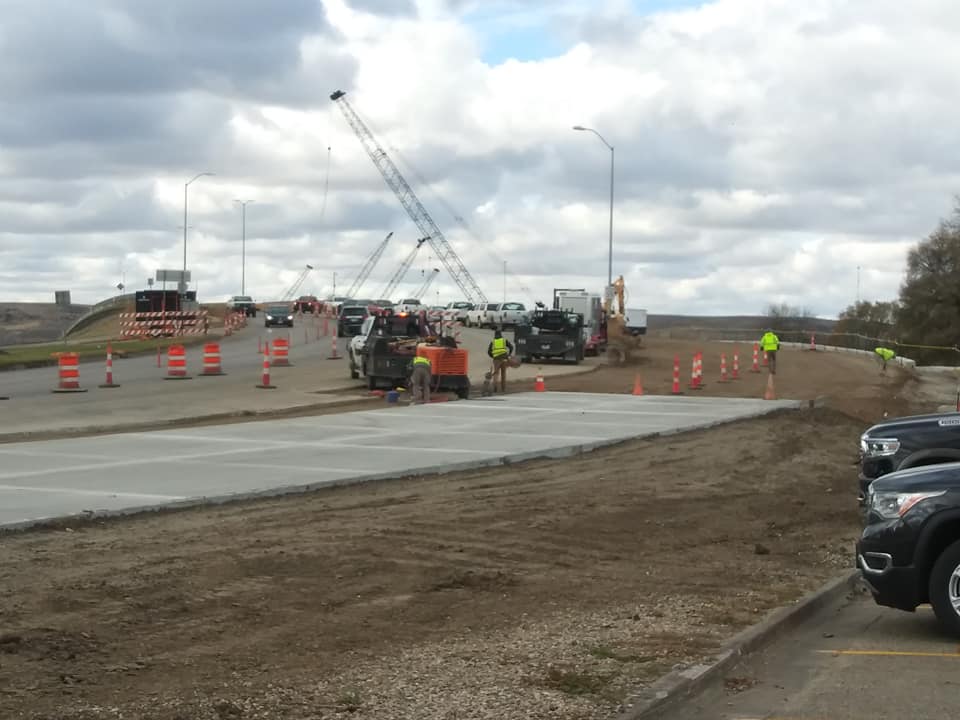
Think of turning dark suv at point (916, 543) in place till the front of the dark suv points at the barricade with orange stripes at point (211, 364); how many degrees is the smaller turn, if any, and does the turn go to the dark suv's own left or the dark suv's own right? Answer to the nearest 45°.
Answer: approximately 45° to the dark suv's own right

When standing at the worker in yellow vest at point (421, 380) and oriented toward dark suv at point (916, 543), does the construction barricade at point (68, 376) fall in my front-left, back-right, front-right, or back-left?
back-right

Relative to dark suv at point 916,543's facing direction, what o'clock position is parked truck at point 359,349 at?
The parked truck is roughly at 2 o'clock from the dark suv.

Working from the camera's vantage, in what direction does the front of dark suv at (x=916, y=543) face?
facing to the left of the viewer

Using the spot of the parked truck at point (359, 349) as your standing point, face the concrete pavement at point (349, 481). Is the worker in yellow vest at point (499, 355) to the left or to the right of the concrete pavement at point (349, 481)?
left

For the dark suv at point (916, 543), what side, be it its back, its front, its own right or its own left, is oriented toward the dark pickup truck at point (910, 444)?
right
